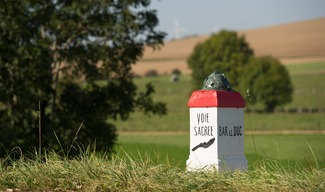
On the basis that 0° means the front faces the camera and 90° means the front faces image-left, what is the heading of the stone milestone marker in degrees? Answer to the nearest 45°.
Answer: approximately 45°

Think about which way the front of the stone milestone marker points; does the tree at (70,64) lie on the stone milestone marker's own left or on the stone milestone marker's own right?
on the stone milestone marker's own right
